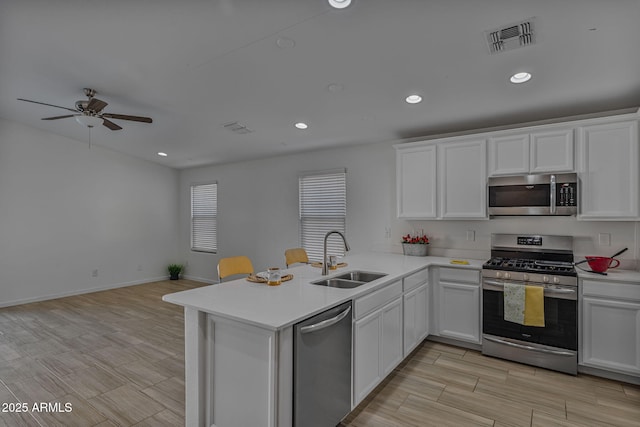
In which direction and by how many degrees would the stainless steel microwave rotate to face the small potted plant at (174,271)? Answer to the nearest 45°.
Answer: approximately 90° to its right

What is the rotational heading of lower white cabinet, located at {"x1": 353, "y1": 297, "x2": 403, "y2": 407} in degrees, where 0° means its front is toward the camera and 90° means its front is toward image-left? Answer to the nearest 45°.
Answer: approximately 315°

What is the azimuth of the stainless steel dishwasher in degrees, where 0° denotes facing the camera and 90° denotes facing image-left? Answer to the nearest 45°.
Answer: approximately 315°

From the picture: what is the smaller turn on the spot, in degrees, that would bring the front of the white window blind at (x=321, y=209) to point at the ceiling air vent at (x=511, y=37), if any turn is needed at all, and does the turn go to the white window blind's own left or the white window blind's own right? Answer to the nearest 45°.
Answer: approximately 90° to the white window blind's own left

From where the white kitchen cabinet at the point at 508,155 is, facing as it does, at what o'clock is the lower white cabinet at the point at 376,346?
The lower white cabinet is roughly at 1 o'clock from the white kitchen cabinet.

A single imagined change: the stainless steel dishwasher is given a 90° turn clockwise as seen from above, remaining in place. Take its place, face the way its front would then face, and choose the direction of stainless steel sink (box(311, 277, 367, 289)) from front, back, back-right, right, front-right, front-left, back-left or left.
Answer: back-right

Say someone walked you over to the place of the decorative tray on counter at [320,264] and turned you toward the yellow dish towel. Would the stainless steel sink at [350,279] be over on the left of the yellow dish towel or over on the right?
right

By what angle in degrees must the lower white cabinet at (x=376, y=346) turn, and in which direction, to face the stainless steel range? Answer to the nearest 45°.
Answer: approximately 90° to its left
